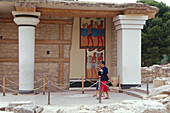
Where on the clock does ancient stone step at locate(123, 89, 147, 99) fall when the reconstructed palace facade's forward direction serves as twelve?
The ancient stone step is roughly at 10 o'clock from the reconstructed palace facade.

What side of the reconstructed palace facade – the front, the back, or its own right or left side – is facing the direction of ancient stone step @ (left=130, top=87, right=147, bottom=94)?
left

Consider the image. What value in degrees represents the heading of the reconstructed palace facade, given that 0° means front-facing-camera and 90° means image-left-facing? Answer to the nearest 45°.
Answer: approximately 0°
